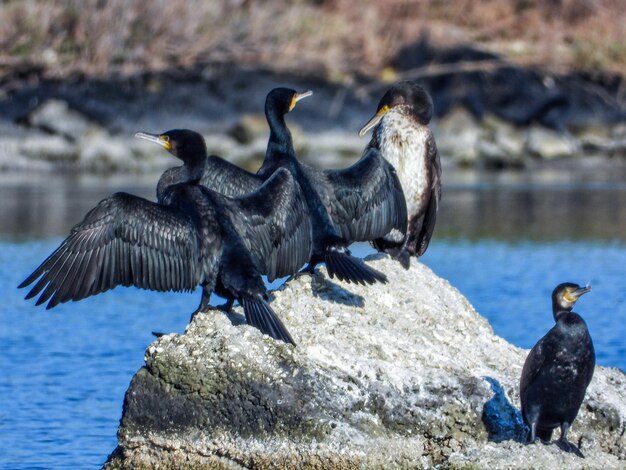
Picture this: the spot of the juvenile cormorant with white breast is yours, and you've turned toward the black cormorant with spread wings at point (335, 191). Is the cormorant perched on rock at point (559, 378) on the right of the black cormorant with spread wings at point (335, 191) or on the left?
left

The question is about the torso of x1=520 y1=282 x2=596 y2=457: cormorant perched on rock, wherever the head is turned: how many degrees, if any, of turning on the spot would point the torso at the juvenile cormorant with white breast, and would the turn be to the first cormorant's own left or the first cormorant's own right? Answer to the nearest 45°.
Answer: approximately 180°

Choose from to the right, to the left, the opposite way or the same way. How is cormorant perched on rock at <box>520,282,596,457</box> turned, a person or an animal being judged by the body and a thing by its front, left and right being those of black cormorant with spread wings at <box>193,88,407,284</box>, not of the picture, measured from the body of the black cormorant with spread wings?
the opposite way

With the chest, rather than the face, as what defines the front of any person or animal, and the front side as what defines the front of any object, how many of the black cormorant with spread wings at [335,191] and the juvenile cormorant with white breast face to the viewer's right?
0

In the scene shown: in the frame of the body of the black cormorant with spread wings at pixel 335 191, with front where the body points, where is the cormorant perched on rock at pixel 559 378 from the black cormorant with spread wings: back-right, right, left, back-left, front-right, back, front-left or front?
back

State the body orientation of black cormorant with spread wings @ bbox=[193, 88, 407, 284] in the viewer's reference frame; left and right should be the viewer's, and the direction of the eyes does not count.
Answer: facing away from the viewer and to the left of the viewer

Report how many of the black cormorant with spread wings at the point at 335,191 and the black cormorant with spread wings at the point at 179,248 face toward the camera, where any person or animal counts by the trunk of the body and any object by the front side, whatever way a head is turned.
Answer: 0

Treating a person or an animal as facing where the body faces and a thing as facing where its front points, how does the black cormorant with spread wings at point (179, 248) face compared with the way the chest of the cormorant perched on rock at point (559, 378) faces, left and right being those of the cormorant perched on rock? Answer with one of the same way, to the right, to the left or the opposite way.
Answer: the opposite way

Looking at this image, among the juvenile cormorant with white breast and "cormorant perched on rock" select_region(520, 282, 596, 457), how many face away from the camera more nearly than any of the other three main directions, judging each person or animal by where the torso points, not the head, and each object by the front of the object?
0

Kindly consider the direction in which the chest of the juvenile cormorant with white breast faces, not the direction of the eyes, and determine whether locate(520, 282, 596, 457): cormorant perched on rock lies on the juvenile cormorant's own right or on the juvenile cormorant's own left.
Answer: on the juvenile cormorant's own left
